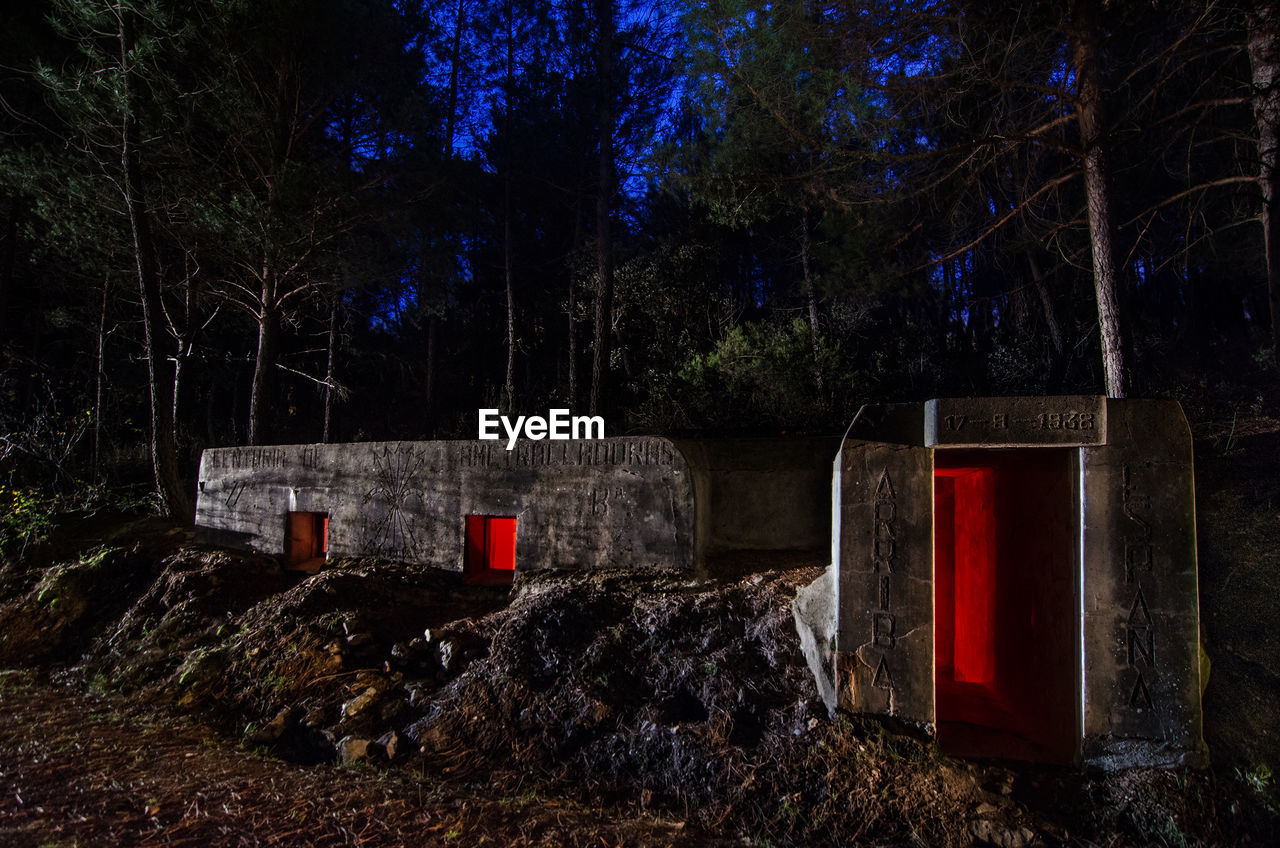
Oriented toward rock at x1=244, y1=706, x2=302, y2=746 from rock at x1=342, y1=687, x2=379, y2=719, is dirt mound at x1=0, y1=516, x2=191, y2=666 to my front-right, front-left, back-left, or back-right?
front-right

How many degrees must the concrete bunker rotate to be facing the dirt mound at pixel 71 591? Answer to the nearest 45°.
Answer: approximately 90° to its right

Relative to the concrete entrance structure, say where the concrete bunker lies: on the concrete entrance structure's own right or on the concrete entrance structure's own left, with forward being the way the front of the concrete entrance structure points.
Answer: on the concrete entrance structure's own right

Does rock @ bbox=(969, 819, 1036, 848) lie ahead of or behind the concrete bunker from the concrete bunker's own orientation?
ahead

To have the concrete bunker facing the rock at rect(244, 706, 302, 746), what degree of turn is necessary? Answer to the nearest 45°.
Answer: approximately 45° to its right

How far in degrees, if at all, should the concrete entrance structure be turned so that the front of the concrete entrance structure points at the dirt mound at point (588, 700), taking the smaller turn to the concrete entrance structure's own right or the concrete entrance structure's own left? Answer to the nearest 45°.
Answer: approximately 90° to the concrete entrance structure's own right

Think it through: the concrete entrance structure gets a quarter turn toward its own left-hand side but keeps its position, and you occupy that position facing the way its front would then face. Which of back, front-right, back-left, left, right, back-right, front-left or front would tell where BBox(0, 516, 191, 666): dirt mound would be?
back

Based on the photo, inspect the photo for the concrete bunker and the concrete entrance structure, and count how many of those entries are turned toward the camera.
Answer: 2

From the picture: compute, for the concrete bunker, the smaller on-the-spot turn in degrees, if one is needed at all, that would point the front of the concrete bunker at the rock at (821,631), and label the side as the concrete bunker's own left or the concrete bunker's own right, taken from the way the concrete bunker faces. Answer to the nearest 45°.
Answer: approximately 45° to the concrete bunker's own left

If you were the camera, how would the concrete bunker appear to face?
facing the viewer
